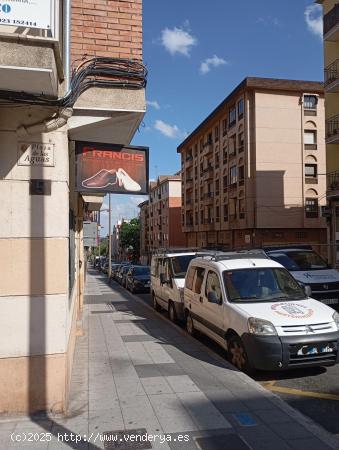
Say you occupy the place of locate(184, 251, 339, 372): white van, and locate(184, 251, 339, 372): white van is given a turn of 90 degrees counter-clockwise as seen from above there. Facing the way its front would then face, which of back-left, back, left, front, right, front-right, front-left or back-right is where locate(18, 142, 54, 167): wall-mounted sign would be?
back

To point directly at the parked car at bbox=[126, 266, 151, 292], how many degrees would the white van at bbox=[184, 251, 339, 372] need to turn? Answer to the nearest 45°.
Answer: approximately 135° to its left

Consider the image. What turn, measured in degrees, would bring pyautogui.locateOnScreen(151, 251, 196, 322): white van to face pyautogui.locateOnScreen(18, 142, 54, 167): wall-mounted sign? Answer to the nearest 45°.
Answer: approximately 45° to its right

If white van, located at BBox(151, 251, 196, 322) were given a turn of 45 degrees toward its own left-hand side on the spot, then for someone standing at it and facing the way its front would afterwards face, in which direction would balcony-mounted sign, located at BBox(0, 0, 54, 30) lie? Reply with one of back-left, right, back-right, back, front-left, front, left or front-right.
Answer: right

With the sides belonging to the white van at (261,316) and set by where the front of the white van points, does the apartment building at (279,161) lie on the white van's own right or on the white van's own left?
on the white van's own left

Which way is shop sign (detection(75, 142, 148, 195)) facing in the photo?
toward the camera

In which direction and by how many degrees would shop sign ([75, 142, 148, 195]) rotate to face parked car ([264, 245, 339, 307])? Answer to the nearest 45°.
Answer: approximately 135° to its left

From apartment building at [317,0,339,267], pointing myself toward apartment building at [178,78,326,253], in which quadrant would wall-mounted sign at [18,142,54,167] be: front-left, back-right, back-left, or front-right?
back-left

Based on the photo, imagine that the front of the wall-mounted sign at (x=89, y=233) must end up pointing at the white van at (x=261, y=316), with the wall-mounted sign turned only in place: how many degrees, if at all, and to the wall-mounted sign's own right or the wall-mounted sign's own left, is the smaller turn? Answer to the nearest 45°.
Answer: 0° — it already faces it
